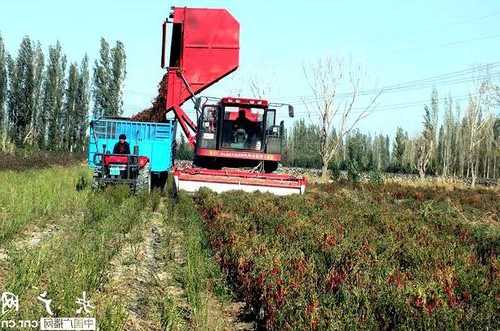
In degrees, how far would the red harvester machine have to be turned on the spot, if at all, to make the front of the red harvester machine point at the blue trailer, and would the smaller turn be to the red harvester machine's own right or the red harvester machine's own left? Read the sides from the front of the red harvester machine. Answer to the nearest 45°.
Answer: approximately 90° to the red harvester machine's own right

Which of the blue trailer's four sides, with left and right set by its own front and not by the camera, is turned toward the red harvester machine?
left

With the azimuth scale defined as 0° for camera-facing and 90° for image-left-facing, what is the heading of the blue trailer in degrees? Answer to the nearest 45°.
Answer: approximately 0°
